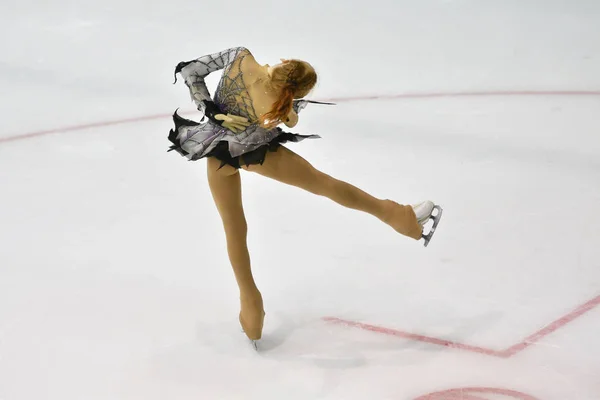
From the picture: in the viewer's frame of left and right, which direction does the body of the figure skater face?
facing away from the viewer and to the right of the viewer
